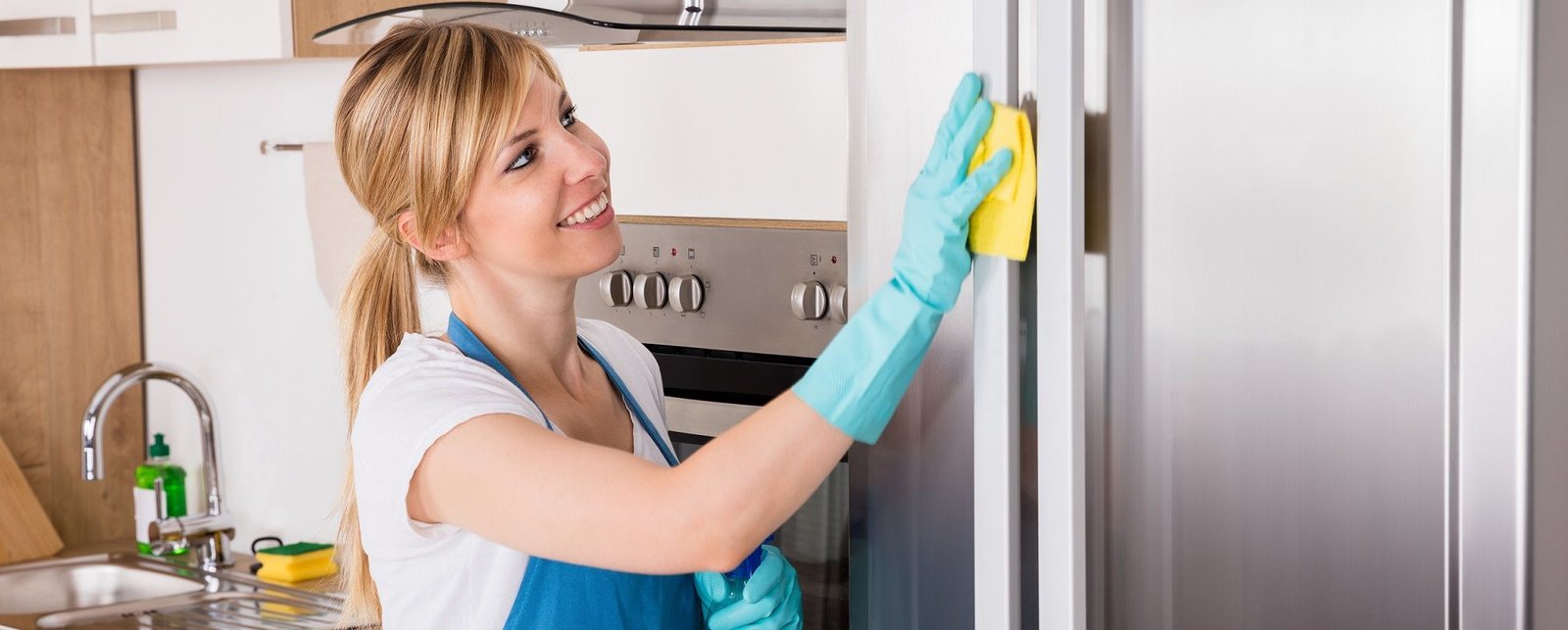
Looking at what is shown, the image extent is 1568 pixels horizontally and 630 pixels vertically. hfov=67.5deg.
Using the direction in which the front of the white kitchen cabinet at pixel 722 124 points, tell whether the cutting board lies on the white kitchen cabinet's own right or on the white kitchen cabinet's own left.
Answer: on the white kitchen cabinet's own right

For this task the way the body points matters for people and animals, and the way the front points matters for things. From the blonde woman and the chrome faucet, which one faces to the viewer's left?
the chrome faucet

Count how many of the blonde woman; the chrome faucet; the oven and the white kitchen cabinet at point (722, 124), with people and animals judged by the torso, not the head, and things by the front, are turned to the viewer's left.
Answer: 1

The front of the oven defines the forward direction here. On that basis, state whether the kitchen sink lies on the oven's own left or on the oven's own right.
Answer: on the oven's own right

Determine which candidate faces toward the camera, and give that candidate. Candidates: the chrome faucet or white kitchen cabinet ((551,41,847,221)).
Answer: the white kitchen cabinet

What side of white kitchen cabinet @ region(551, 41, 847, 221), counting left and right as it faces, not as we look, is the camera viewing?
front

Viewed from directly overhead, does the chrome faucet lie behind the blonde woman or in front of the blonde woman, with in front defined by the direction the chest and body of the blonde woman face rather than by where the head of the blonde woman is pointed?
behind

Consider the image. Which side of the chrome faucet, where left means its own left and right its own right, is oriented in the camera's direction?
left

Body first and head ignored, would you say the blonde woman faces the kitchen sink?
no

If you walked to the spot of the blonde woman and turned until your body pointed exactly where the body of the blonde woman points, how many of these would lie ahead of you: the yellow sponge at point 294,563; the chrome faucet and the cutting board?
0

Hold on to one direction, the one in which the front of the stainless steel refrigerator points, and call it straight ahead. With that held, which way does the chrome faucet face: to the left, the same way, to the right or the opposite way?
the same way

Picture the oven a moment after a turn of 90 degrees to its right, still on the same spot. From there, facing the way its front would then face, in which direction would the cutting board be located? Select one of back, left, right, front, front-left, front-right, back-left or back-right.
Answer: front-right

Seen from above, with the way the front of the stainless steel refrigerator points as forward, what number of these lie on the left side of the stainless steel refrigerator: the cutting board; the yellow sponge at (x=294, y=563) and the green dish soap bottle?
0

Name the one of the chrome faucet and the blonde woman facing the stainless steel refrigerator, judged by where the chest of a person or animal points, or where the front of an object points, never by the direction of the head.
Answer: the blonde woman

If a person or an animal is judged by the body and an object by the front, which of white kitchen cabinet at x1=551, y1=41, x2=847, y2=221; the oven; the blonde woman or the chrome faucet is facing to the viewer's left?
the chrome faucet

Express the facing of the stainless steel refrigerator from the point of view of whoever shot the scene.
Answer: facing the viewer and to the left of the viewer
